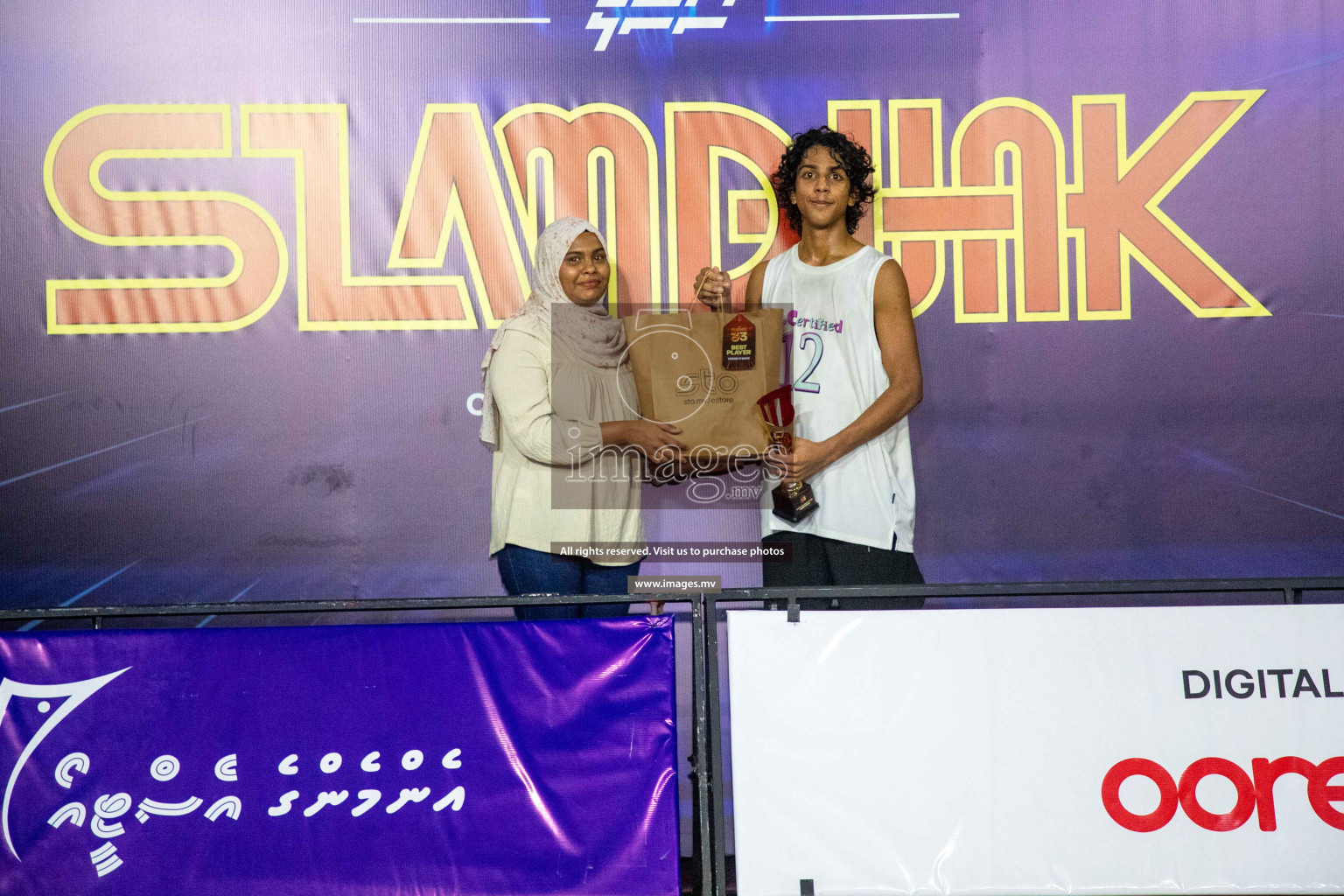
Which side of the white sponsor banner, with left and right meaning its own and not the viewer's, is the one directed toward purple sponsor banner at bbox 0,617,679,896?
right

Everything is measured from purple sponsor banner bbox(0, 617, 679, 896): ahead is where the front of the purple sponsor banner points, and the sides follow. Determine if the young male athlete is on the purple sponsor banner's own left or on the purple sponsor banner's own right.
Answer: on the purple sponsor banner's own left

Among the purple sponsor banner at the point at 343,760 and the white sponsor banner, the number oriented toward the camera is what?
2

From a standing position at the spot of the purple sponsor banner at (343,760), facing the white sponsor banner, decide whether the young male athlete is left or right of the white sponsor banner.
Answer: left

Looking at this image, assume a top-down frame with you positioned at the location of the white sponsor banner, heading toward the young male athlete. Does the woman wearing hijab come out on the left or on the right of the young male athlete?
left

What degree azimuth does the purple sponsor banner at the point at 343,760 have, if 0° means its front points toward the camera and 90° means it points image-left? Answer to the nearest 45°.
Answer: approximately 0°

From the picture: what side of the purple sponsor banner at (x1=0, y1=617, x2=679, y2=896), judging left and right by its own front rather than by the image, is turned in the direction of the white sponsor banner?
left

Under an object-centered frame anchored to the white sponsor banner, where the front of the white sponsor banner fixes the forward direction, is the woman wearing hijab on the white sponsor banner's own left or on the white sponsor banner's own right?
on the white sponsor banner's own right
